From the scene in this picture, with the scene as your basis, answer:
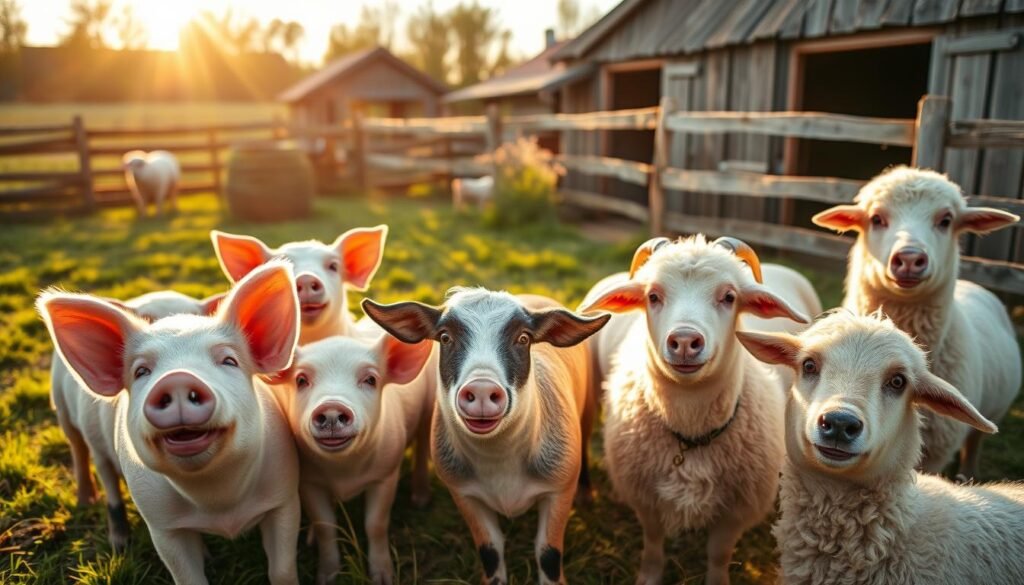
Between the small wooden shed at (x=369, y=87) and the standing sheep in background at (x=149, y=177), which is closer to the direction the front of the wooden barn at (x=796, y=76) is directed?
the standing sheep in background

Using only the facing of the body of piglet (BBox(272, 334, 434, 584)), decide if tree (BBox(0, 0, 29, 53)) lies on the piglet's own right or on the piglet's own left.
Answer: on the piglet's own right

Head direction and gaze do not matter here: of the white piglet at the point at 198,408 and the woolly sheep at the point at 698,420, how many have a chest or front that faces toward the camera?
2

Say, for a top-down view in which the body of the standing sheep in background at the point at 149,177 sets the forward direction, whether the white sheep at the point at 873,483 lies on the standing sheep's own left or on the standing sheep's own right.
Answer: on the standing sheep's own left

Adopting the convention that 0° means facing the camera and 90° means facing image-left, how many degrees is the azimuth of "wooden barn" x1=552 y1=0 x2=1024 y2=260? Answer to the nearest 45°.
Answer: approximately 45°

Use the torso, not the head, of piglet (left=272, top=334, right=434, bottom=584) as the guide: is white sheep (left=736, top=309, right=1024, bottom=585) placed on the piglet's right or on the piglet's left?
on the piglet's left

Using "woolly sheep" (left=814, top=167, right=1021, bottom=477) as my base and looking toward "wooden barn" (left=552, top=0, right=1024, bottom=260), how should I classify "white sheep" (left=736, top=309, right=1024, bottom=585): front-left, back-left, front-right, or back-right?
back-left
